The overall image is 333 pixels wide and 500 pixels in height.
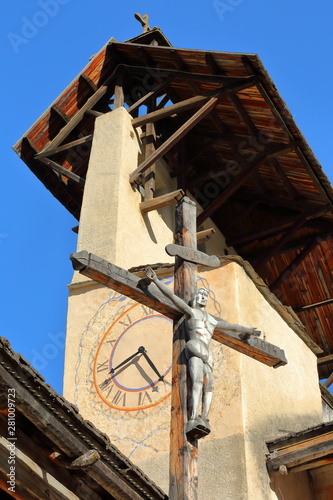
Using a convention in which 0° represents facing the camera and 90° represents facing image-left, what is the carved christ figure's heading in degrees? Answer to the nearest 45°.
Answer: approximately 315°

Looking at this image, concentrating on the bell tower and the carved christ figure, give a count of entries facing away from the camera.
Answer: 0

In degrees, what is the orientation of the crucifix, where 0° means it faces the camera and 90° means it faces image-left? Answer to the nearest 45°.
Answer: approximately 315°

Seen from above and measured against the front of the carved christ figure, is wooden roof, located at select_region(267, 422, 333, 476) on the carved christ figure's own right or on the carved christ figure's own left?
on the carved christ figure's own left

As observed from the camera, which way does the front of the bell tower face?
facing the viewer and to the left of the viewer
